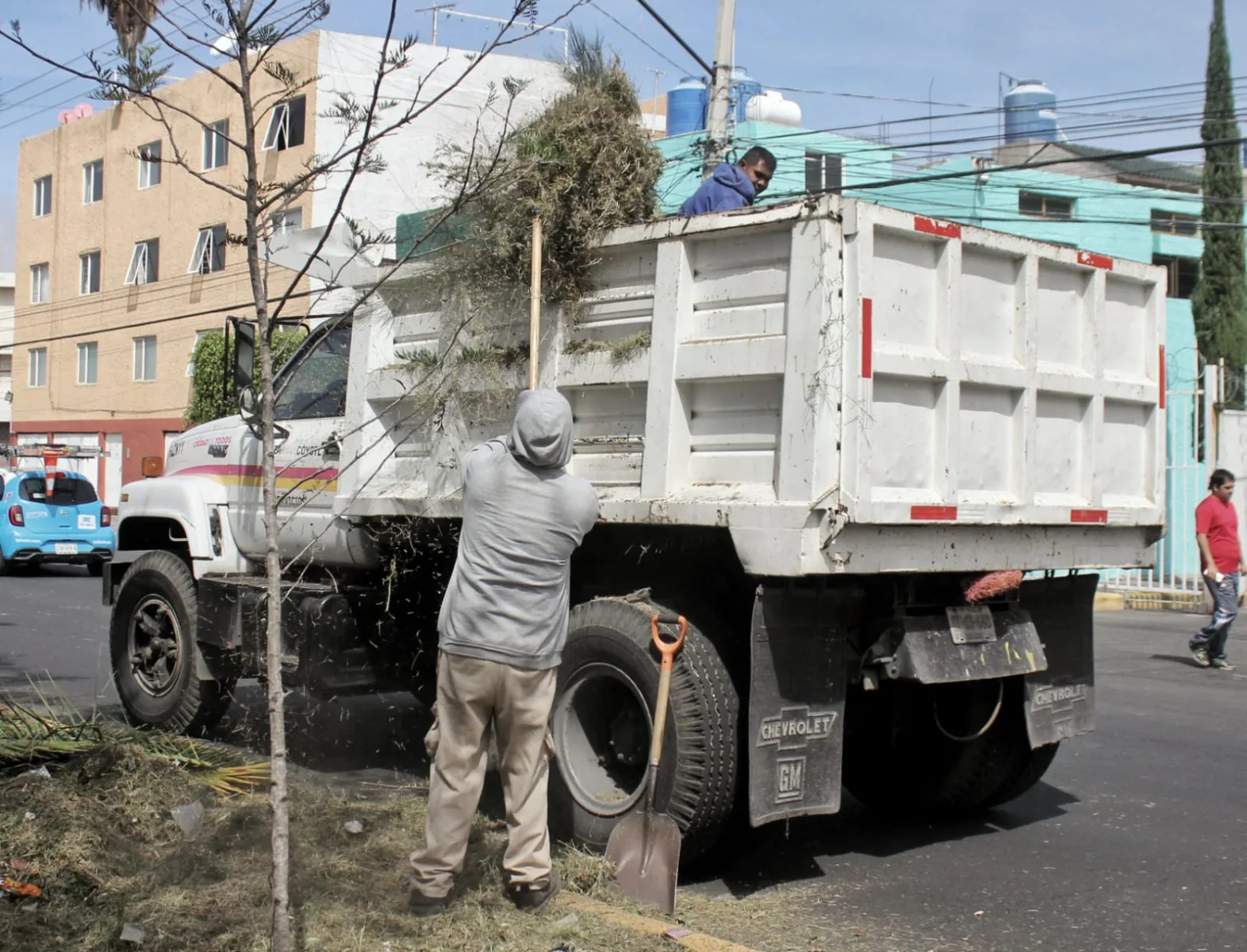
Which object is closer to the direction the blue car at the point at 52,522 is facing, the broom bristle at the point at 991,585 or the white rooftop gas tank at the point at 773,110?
the white rooftop gas tank

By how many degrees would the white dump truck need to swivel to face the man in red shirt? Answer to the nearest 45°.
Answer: approximately 90° to its right

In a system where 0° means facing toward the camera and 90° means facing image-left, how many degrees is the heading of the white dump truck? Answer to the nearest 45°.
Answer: approximately 135°

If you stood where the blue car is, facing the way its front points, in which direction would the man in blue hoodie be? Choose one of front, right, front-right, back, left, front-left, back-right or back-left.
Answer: back

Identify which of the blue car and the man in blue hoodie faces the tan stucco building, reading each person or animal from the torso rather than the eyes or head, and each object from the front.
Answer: the blue car

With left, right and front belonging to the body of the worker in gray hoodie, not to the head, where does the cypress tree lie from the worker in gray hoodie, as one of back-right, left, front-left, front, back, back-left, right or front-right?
front-right

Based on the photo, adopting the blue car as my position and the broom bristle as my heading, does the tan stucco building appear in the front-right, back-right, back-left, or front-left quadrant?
back-left

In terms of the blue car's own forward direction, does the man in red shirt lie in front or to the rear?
to the rear

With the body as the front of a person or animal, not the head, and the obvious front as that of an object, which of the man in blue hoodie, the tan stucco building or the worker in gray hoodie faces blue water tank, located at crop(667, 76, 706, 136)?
the worker in gray hoodie

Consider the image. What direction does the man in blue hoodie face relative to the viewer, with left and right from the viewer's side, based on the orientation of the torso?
facing to the right of the viewer

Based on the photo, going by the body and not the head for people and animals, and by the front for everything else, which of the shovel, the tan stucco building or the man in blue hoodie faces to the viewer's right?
the man in blue hoodie

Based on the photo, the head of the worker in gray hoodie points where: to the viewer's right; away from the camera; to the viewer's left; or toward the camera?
away from the camera

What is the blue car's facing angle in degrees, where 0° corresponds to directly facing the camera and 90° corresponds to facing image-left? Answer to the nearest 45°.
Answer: approximately 180°

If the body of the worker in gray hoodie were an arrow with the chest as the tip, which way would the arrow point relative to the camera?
away from the camera
